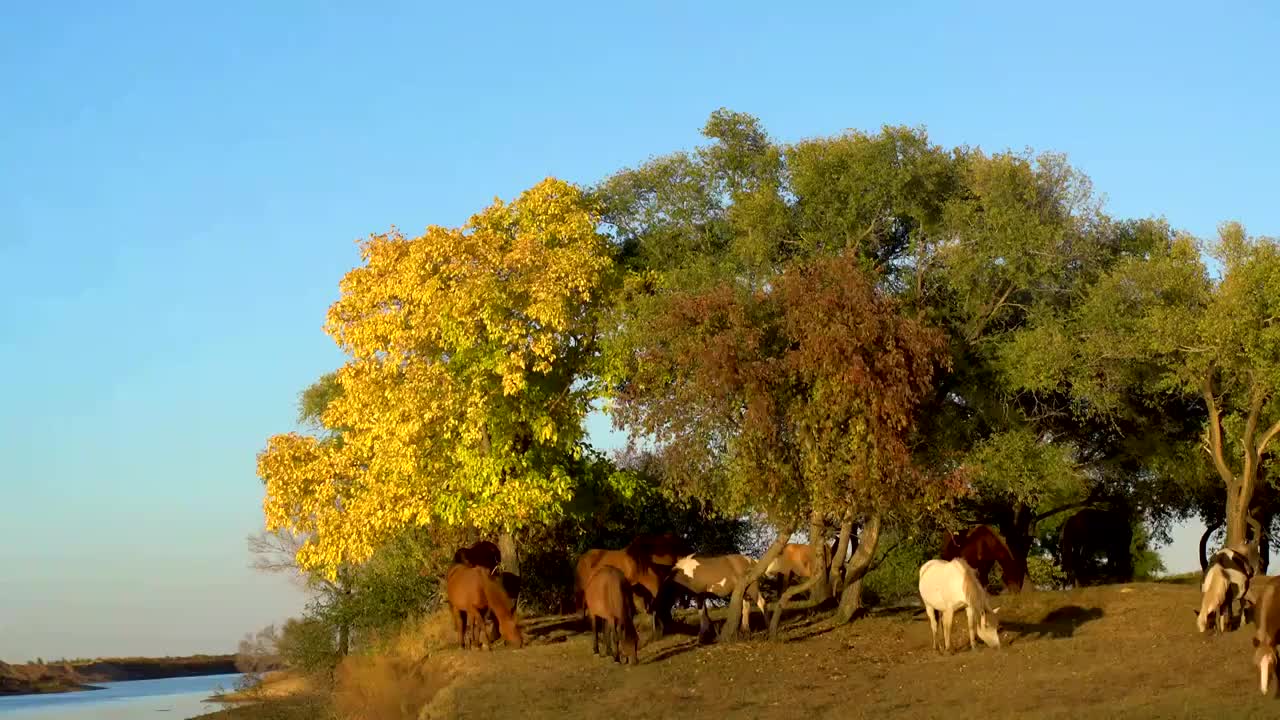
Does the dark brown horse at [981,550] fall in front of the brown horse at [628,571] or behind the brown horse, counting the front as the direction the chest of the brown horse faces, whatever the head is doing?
in front

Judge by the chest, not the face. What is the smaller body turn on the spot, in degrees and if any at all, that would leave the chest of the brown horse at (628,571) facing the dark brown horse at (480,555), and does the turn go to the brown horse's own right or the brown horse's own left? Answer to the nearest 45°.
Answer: approximately 135° to the brown horse's own left

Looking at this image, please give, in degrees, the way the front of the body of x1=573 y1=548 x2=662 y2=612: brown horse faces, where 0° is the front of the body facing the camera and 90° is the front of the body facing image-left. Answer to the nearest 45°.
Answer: approximately 270°

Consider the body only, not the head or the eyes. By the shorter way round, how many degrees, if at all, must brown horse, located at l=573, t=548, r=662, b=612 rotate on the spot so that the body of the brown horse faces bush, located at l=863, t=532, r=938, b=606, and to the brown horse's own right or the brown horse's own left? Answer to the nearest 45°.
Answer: approximately 45° to the brown horse's own left

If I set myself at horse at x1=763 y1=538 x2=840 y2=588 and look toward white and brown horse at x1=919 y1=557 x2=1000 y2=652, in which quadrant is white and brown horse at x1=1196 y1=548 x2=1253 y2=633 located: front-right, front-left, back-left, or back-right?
front-left

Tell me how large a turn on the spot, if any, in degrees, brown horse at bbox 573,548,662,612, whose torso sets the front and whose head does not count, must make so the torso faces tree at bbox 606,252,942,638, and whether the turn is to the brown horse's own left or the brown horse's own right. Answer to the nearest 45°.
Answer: approximately 45° to the brown horse's own right

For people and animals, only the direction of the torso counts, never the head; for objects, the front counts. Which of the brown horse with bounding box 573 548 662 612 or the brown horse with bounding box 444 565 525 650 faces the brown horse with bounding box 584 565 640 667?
the brown horse with bounding box 444 565 525 650

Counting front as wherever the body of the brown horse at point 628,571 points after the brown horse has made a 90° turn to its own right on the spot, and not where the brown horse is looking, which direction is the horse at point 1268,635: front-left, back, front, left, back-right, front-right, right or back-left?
front-left

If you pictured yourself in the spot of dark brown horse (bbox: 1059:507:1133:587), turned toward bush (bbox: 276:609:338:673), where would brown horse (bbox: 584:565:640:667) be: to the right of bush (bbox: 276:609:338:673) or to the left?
left

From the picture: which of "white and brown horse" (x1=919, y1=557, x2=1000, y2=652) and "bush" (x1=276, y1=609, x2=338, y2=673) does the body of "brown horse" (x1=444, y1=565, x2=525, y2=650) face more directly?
the white and brown horse

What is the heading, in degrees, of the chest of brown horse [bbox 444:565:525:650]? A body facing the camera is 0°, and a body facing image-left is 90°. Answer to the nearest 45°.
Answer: approximately 315°

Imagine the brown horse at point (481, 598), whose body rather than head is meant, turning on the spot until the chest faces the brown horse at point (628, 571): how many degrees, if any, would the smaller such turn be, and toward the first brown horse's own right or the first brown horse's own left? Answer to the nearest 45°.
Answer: approximately 45° to the first brown horse's own left
